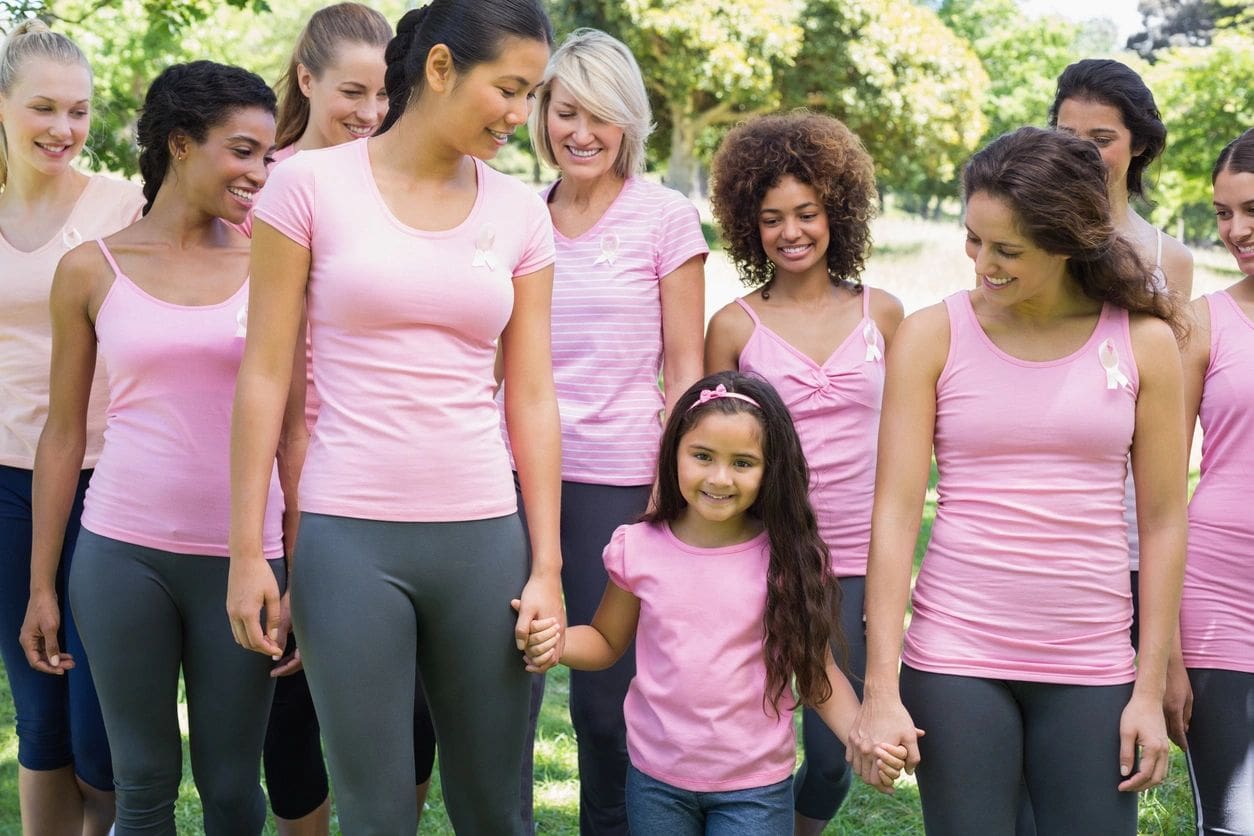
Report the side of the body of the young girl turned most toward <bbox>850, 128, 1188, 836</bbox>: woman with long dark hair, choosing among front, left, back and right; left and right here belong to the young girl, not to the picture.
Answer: left

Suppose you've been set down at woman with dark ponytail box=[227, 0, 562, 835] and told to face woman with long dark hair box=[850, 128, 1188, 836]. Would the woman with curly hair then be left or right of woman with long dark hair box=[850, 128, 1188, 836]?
left

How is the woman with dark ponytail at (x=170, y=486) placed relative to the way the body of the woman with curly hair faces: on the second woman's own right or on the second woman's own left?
on the second woman's own right

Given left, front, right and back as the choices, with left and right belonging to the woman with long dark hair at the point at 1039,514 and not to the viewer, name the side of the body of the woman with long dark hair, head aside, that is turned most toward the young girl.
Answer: right

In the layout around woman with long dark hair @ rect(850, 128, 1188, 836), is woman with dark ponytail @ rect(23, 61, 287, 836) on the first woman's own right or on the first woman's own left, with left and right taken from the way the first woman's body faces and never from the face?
on the first woman's own right

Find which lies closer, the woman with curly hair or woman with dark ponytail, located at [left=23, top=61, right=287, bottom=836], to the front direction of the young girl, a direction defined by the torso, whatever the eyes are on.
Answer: the woman with dark ponytail

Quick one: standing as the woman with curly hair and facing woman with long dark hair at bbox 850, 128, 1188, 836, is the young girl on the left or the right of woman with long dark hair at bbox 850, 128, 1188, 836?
right

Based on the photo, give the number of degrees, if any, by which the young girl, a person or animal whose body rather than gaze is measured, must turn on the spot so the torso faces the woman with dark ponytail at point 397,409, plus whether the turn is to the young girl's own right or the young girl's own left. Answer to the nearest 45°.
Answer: approximately 45° to the young girl's own right

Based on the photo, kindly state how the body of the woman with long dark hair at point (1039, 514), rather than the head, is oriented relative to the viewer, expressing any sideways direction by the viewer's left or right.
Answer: facing the viewer

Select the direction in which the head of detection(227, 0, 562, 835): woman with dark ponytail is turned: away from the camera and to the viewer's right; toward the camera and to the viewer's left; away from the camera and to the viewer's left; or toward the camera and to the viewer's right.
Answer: toward the camera and to the viewer's right

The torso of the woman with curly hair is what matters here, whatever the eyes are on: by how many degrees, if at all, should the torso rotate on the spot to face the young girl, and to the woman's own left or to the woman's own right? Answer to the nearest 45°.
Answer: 0° — they already face them

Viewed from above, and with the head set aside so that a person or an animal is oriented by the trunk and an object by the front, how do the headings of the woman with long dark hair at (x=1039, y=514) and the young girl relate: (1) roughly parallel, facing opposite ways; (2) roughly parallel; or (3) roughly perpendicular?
roughly parallel

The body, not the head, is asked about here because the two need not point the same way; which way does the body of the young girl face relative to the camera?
toward the camera
